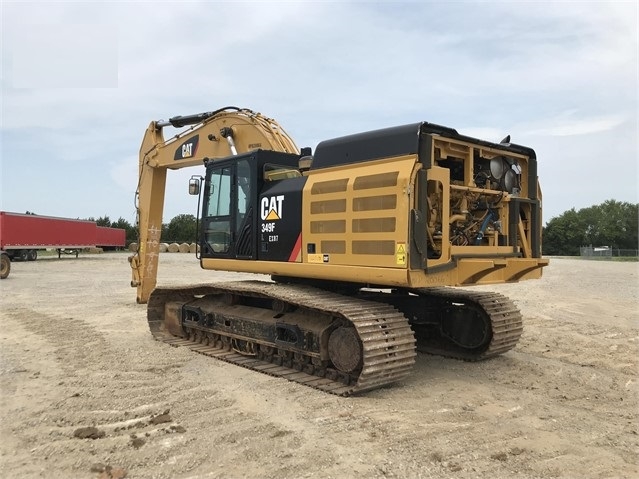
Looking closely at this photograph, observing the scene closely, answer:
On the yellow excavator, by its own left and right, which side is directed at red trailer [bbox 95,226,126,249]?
front

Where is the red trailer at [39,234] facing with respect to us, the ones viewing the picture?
facing away from the viewer and to the right of the viewer

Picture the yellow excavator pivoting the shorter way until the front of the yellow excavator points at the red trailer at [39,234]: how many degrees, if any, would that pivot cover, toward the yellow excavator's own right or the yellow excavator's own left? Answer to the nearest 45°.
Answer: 0° — it already faces it

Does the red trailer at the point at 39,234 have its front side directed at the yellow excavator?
no

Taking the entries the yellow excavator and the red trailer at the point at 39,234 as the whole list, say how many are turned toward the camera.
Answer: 0

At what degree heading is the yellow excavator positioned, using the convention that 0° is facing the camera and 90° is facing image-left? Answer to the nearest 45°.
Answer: approximately 135°
